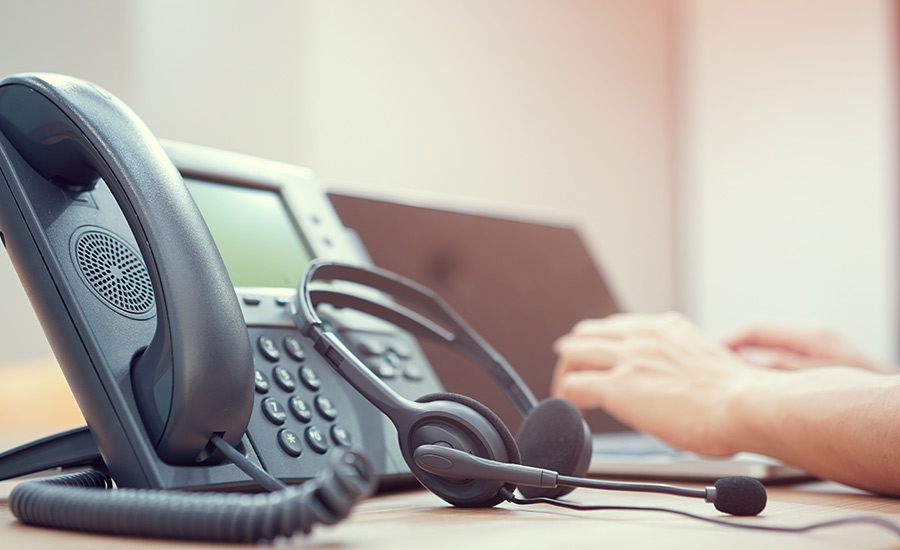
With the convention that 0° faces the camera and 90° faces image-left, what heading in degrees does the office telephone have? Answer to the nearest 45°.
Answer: approximately 315°
